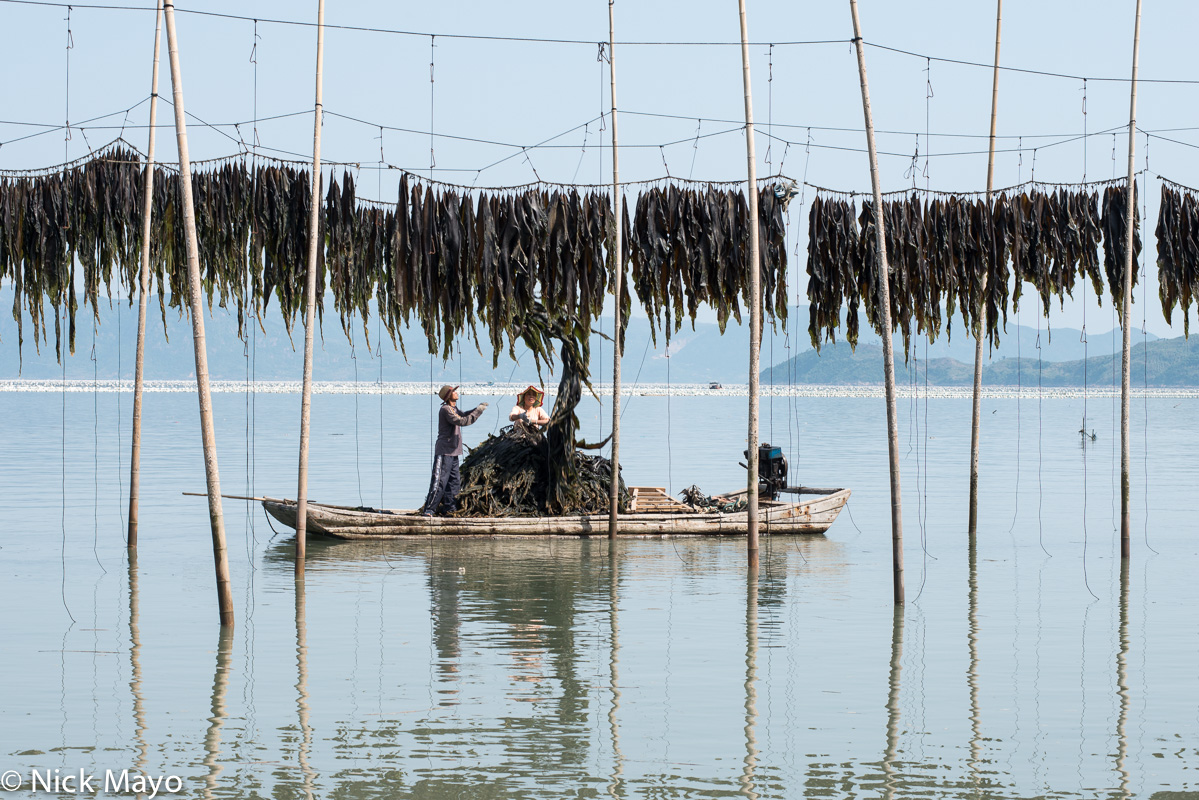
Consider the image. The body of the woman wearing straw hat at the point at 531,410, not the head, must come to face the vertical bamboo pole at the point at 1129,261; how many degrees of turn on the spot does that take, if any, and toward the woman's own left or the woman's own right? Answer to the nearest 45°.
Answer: approximately 45° to the woman's own left

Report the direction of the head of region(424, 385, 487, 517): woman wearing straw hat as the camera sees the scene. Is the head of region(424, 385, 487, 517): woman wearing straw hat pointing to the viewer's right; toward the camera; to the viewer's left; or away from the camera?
to the viewer's right

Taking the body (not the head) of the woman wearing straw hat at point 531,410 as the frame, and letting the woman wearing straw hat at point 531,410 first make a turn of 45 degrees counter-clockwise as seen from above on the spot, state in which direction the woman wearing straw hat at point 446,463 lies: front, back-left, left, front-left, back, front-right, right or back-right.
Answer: right

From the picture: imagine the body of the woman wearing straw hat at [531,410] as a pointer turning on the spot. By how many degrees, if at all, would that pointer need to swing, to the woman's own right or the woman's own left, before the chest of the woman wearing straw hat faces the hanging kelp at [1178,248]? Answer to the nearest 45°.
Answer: approximately 90° to the woman's own left

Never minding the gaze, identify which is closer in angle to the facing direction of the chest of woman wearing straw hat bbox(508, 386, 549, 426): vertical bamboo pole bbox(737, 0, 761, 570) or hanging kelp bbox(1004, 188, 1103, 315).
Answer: the vertical bamboo pole

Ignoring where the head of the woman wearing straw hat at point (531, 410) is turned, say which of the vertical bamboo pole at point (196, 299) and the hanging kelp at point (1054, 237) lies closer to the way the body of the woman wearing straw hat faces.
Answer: the vertical bamboo pole

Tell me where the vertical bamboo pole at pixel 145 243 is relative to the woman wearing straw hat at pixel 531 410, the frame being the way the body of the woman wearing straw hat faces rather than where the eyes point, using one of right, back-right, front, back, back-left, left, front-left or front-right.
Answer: front-right

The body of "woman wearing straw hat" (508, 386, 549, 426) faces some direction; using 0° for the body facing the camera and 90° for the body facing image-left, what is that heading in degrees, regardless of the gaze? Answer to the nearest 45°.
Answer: approximately 0°
